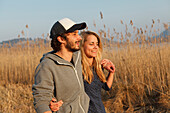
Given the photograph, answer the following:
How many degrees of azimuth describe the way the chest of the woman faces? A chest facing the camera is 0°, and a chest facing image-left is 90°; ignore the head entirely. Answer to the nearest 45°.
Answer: approximately 315°

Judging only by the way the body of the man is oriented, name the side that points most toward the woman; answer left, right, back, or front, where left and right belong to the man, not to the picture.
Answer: left

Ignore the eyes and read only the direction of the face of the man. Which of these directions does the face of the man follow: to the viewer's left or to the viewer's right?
to the viewer's right

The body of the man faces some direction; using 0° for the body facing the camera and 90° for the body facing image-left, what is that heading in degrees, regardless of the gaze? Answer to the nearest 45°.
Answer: approximately 315°

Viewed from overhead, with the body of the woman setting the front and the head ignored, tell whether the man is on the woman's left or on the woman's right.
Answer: on the woman's right
